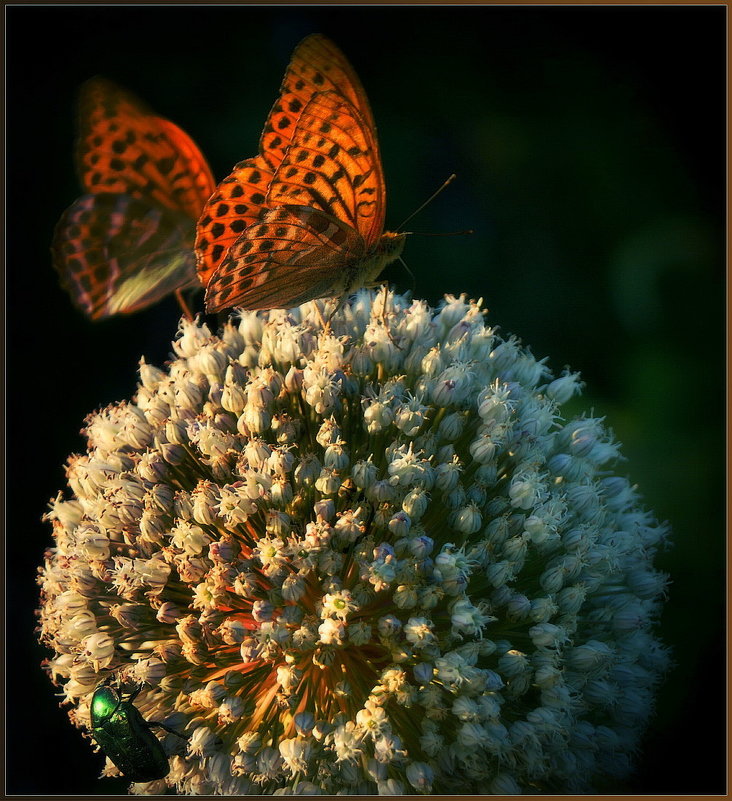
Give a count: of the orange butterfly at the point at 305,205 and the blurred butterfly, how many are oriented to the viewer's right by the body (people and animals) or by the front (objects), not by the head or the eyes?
2

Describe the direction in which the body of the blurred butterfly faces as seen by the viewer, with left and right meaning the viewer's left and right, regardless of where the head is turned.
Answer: facing to the right of the viewer

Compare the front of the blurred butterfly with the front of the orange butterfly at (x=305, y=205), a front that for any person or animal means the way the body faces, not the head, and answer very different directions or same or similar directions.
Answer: same or similar directions

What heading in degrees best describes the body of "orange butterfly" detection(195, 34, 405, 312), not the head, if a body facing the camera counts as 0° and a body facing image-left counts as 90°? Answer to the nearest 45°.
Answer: approximately 270°
